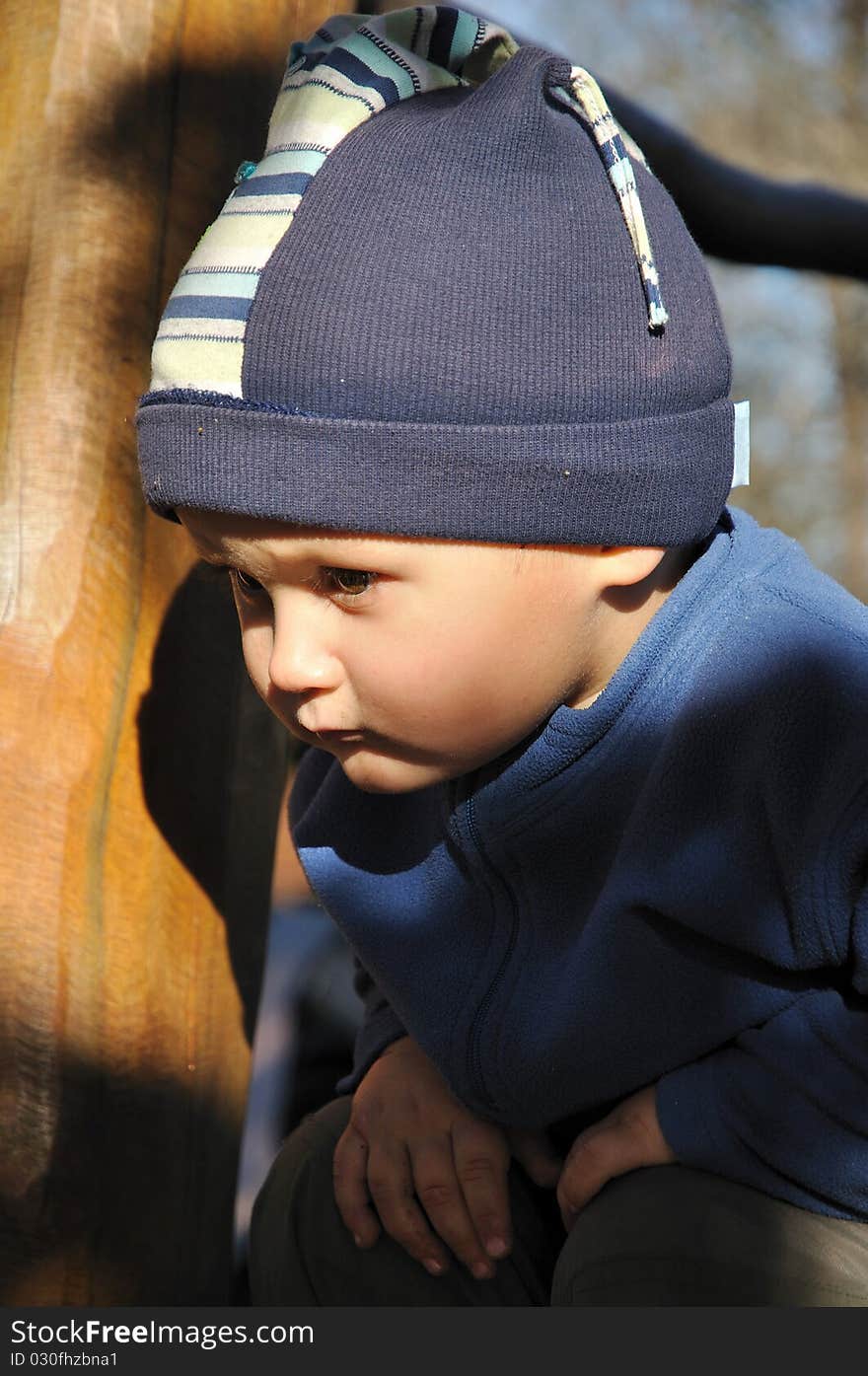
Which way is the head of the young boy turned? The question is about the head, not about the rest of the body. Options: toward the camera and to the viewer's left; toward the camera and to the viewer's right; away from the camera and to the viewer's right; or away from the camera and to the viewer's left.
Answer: toward the camera and to the viewer's left
